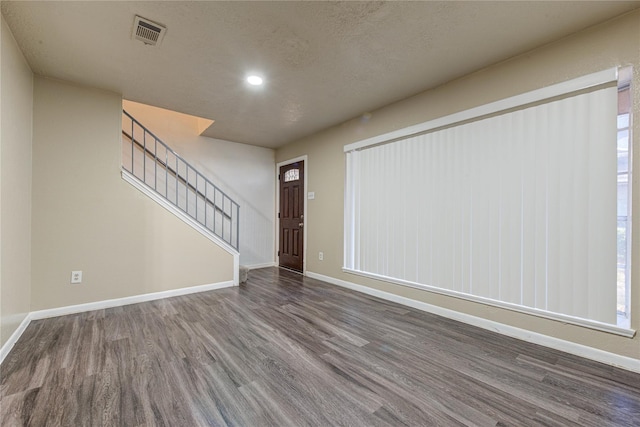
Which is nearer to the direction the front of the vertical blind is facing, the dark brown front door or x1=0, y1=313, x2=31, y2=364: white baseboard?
the white baseboard

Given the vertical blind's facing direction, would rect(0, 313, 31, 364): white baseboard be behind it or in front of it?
in front

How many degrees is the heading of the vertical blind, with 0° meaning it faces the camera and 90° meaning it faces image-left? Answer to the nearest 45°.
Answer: approximately 45°

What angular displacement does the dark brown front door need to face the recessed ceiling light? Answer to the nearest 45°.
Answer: approximately 45° to its left

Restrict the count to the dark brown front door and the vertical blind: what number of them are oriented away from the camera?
0

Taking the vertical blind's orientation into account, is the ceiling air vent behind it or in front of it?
in front

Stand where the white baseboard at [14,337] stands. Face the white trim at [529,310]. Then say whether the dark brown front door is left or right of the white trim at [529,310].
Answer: left

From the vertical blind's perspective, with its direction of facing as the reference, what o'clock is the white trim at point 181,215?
The white trim is roughly at 1 o'clock from the vertical blind.

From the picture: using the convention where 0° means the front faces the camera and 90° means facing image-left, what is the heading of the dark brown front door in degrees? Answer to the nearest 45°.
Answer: approximately 45°

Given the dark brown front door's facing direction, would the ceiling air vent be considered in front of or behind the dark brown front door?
in front
